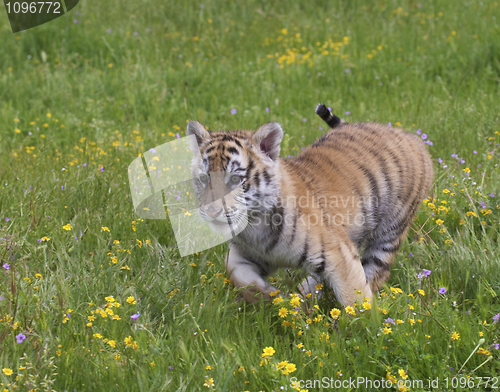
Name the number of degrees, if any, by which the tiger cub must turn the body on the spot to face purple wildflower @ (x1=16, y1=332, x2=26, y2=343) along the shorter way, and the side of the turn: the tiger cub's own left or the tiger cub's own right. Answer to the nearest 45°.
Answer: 0° — it already faces it

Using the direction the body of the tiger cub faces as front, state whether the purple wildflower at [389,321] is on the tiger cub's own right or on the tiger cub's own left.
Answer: on the tiger cub's own left

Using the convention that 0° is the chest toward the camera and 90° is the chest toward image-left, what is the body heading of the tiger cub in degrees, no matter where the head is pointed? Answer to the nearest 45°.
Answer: approximately 45°
